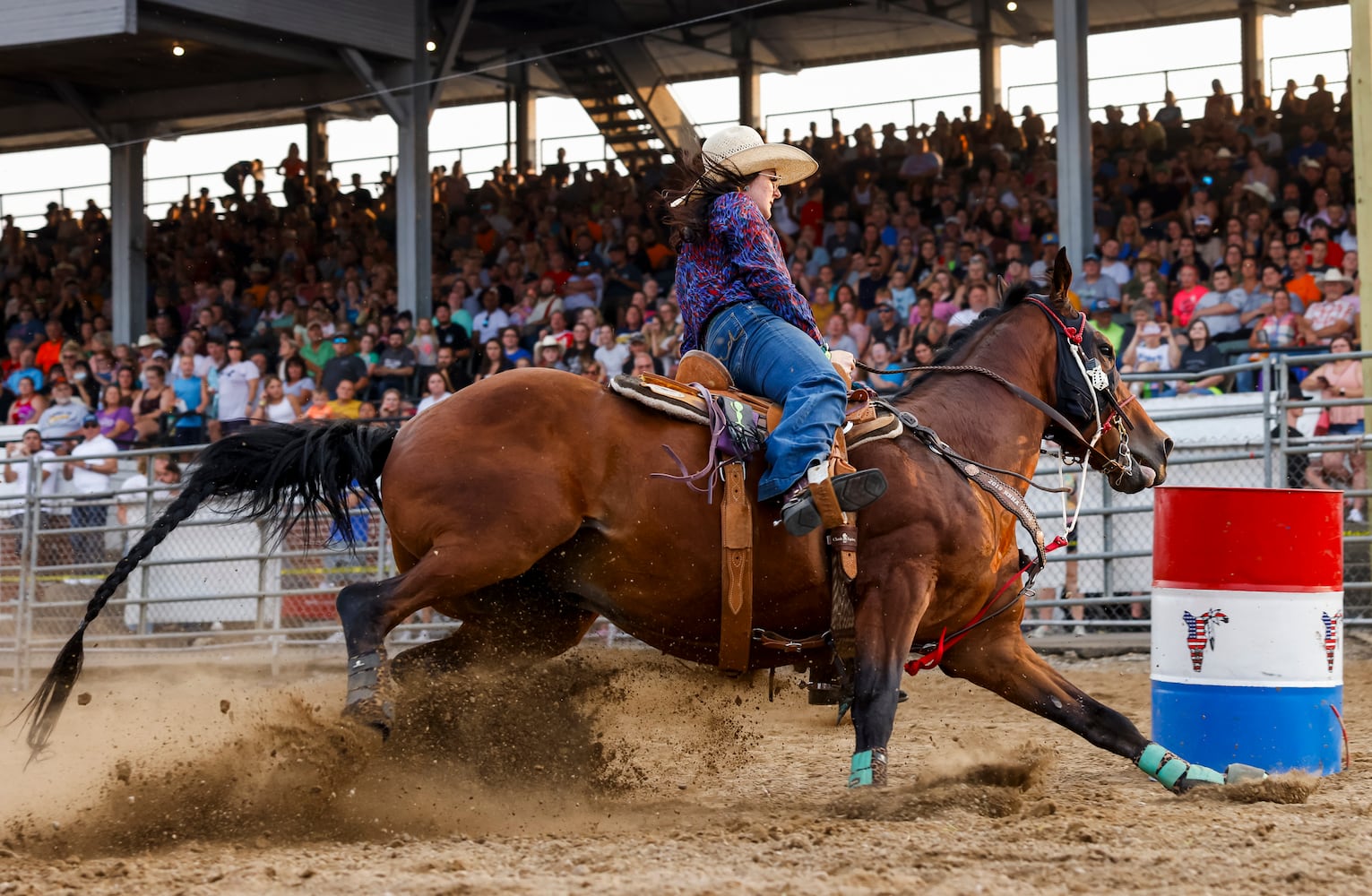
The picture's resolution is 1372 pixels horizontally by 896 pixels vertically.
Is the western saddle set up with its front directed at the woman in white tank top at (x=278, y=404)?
no

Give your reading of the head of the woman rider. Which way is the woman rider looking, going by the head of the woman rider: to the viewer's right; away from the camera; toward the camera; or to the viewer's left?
to the viewer's right

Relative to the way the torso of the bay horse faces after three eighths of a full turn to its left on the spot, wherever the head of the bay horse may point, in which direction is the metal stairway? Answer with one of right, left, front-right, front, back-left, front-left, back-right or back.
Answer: front-right

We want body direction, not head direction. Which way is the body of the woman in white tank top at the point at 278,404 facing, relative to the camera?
toward the camera

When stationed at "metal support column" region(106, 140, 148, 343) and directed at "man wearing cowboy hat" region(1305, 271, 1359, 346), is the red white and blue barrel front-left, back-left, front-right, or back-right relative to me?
front-right

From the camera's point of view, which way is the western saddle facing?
to the viewer's right

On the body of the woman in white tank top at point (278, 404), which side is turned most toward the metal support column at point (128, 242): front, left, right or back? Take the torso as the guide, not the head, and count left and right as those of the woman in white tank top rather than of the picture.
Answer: back

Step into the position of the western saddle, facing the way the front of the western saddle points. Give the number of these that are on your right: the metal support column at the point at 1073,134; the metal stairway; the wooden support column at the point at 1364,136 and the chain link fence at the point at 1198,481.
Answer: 0

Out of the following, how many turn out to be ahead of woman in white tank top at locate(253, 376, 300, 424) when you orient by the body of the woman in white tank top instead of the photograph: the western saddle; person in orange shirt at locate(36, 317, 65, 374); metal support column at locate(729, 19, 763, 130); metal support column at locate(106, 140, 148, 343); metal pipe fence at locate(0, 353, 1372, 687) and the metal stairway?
2

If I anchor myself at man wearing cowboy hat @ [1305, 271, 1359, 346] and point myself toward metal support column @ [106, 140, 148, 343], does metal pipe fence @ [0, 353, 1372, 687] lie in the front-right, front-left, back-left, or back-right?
front-left

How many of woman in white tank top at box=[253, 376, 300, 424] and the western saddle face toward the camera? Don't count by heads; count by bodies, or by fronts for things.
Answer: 1

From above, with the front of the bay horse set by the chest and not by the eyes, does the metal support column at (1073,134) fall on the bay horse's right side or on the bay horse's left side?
on the bay horse's left side

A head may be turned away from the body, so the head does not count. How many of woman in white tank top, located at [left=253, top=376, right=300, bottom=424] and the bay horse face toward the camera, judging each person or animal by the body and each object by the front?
1

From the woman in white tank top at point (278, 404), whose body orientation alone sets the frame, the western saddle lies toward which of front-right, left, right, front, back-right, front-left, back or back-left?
front

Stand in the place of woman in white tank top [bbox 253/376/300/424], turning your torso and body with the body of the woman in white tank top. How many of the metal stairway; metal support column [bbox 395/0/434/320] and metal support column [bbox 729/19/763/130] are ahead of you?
0

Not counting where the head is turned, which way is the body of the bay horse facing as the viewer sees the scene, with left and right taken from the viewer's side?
facing to the right of the viewer

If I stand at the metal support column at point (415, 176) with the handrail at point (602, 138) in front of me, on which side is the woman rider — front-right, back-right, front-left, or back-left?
back-right

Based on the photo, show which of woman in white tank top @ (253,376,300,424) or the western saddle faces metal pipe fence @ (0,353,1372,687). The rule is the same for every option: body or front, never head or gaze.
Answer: the woman in white tank top
